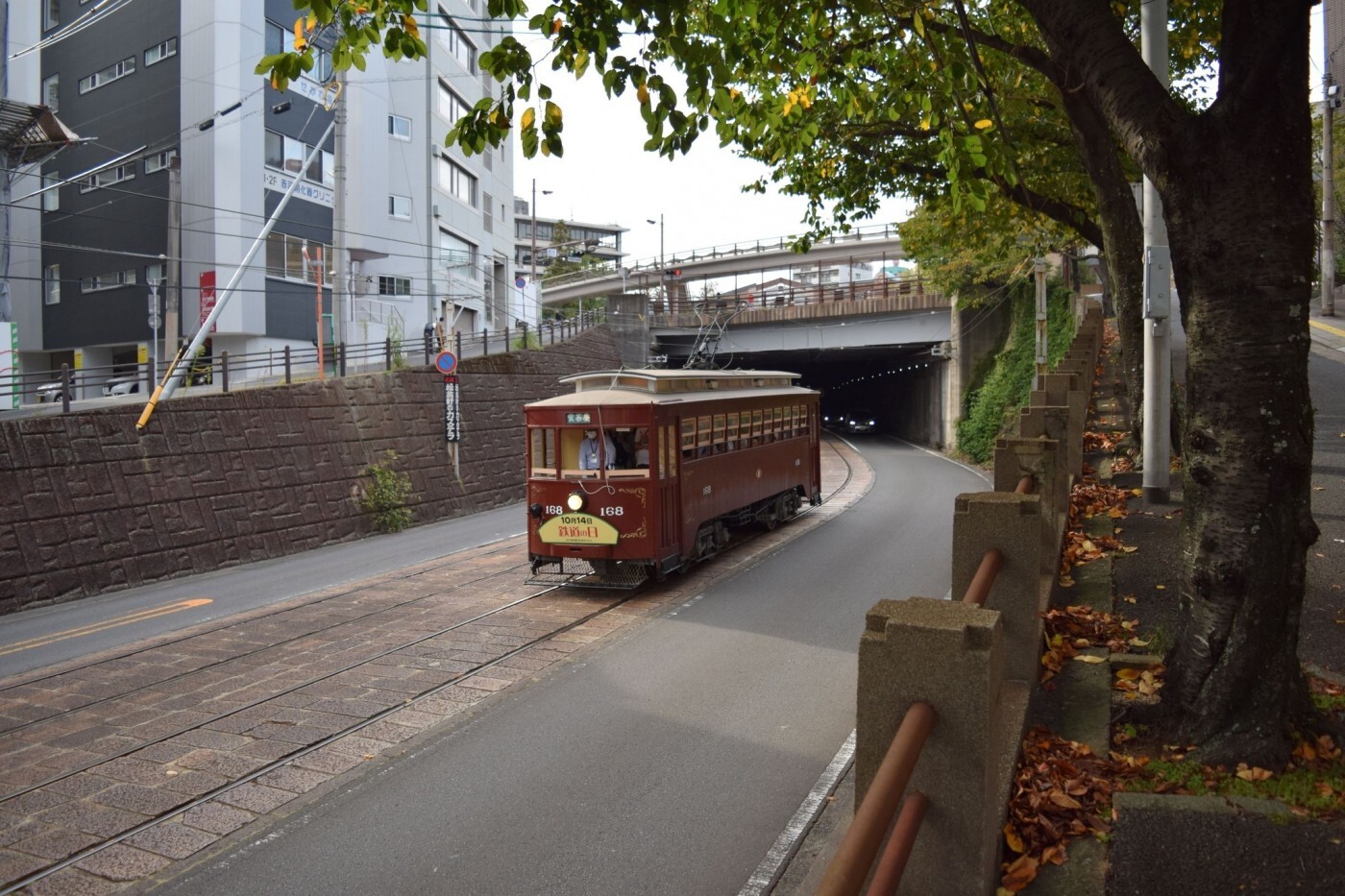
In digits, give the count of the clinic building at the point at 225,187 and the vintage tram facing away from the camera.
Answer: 0

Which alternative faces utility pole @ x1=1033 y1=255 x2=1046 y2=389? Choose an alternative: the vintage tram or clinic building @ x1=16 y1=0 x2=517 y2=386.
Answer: the clinic building

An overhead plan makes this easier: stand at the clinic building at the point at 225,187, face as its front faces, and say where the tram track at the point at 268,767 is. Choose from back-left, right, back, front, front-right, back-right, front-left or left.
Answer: front-right

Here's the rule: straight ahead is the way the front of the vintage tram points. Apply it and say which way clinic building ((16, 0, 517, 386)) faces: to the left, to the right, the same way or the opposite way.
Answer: to the left

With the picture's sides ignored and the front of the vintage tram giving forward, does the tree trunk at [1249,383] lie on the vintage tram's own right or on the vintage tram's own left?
on the vintage tram's own left

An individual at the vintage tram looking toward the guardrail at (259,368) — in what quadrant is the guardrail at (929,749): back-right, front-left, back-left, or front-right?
back-left

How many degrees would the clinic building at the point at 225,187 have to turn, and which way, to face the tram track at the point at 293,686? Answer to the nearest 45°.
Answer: approximately 45° to its right

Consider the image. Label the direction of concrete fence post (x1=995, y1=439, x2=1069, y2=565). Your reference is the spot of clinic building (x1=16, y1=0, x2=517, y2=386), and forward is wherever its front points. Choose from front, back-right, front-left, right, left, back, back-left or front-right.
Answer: front-right

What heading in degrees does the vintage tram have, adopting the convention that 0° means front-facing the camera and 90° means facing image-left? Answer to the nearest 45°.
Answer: approximately 45°
